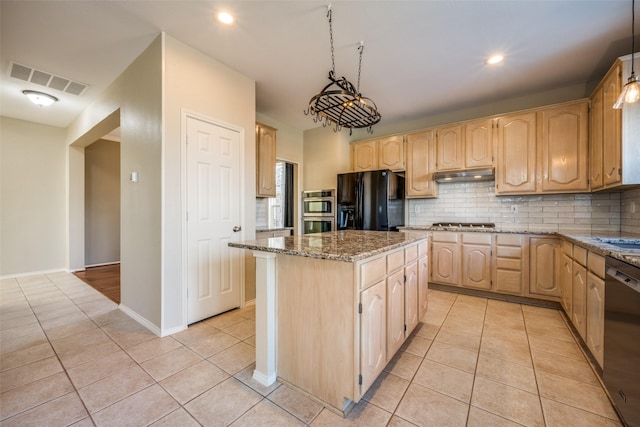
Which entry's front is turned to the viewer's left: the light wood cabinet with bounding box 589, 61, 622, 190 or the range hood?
the light wood cabinet

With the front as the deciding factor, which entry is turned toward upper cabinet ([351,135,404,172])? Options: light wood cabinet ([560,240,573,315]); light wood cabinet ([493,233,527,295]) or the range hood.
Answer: light wood cabinet ([560,240,573,315])

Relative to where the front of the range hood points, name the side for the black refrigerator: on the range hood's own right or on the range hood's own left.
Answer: on the range hood's own right

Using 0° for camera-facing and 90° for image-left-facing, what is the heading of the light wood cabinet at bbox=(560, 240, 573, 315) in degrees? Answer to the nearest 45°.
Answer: approximately 90°

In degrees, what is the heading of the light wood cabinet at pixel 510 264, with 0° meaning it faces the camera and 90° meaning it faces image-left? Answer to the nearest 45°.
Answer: approximately 0°

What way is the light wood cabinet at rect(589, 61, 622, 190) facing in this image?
to the viewer's left

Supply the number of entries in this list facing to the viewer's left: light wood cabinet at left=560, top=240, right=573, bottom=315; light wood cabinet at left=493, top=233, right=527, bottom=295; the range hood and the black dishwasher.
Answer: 2

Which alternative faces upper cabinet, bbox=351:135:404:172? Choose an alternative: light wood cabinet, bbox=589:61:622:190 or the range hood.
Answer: the light wood cabinet
